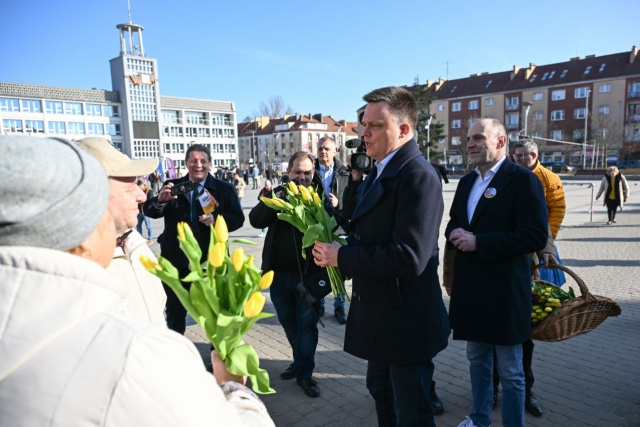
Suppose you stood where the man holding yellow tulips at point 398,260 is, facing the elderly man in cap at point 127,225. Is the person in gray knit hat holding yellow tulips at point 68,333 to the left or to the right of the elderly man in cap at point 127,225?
left

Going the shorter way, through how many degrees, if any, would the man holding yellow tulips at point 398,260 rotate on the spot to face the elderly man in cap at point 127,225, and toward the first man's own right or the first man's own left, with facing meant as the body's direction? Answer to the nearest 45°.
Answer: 0° — they already face them

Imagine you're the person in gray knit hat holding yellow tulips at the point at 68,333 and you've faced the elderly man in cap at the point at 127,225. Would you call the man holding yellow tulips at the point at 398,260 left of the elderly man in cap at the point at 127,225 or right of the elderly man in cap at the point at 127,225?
right

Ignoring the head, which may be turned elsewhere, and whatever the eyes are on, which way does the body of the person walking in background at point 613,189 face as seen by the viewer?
toward the camera

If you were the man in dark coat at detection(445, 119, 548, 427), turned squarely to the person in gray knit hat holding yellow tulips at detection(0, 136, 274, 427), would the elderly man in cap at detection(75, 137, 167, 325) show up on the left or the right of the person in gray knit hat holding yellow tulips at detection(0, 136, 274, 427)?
right

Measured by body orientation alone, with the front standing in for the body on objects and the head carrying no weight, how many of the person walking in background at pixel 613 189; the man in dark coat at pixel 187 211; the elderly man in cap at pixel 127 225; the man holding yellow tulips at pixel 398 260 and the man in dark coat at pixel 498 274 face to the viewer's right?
1

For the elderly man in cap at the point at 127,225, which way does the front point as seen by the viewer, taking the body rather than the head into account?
to the viewer's right

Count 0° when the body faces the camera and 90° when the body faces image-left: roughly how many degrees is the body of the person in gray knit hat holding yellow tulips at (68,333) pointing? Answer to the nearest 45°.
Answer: approximately 225°

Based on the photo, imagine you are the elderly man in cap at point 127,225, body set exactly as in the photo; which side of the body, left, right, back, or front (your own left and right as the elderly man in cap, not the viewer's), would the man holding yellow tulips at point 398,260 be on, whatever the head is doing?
front

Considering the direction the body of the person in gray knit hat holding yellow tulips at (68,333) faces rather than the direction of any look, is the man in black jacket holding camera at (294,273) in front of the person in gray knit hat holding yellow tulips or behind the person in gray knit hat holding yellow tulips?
in front

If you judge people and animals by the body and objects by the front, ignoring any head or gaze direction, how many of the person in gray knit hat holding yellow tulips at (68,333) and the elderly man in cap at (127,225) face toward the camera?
0

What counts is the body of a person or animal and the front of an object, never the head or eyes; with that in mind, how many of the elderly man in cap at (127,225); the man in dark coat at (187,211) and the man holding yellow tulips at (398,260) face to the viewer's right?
1

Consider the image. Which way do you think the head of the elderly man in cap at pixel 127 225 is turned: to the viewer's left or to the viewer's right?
to the viewer's right

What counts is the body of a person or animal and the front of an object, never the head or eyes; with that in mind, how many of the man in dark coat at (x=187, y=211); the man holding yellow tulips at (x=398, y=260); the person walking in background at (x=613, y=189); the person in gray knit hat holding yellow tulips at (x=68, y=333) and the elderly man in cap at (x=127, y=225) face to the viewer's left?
1

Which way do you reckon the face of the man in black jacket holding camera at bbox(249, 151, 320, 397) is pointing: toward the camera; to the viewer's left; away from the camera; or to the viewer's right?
toward the camera

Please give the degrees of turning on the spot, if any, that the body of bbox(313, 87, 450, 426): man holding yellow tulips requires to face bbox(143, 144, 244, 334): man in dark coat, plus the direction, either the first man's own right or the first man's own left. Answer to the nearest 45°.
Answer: approximately 45° to the first man's own right

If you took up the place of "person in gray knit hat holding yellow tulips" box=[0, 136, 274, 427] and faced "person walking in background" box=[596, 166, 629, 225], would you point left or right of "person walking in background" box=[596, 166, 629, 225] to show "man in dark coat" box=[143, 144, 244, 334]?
left

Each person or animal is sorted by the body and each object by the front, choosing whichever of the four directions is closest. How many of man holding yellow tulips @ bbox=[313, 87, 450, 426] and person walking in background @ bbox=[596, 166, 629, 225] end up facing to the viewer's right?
0

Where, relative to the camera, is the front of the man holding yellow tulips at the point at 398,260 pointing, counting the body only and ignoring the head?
to the viewer's left

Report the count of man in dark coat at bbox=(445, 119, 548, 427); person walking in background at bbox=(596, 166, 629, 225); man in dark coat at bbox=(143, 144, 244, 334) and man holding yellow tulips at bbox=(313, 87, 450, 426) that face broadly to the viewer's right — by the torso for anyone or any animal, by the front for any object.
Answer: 0
